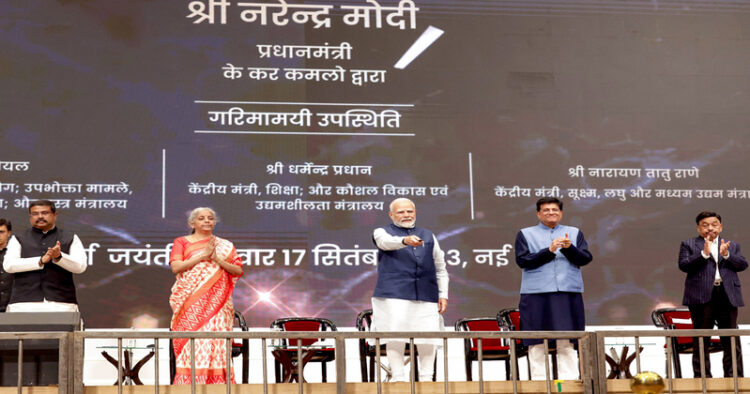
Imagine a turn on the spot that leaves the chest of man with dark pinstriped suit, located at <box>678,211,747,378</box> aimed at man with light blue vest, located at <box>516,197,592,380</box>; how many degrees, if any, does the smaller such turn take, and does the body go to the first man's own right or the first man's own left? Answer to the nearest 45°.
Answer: approximately 45° to the first man's own right

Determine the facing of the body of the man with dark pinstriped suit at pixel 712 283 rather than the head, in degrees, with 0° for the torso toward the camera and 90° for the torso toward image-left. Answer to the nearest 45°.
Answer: approximately 0°

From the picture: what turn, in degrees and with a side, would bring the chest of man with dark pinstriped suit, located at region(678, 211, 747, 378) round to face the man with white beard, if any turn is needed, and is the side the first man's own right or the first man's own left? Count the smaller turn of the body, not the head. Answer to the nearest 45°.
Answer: approximately 45° to the first man's own right

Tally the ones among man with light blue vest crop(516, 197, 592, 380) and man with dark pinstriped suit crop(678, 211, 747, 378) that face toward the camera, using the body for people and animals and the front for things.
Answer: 2

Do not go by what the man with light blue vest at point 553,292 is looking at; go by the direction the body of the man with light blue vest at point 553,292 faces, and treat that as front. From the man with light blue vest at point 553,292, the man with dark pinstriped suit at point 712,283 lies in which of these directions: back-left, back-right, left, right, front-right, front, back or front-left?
back-left
